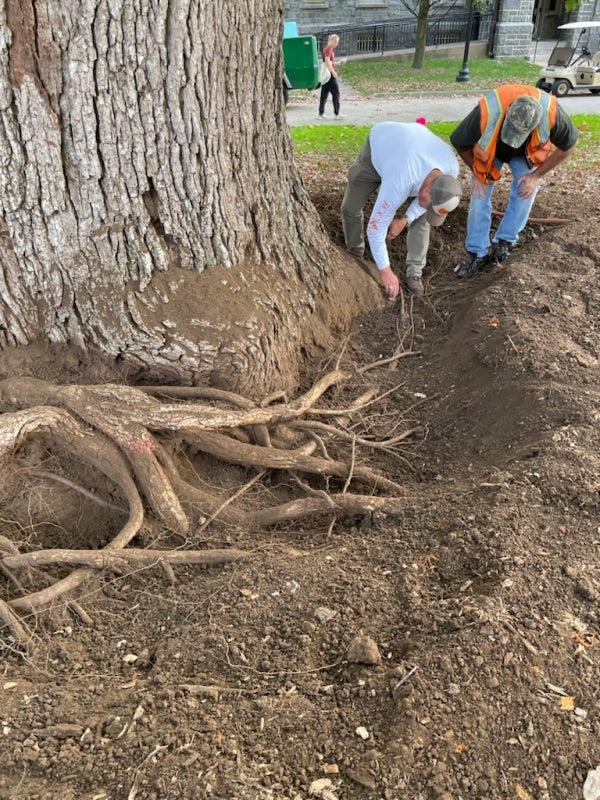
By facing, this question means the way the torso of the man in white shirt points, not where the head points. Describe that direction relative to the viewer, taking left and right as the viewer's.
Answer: facing the viewer and to the right of the viewer

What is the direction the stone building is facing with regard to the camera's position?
facing the viewer

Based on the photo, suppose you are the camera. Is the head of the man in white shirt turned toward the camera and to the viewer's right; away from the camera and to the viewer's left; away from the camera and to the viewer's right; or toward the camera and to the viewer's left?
toward the camera and to the viewer's right

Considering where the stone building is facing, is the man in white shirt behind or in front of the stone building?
in front

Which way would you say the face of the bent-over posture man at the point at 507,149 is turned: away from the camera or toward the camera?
toward the camera

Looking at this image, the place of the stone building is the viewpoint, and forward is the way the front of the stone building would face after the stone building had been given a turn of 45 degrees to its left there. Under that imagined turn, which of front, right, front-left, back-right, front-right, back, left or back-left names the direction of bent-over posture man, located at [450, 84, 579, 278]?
front-right

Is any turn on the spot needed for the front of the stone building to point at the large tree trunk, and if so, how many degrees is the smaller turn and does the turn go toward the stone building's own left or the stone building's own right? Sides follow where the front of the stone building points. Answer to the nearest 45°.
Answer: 0° — it already faces it

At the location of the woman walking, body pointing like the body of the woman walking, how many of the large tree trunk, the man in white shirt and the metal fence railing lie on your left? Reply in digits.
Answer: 1

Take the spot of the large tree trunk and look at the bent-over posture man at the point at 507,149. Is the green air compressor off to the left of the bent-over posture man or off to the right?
left

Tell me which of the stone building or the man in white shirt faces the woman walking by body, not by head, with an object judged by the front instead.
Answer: the stone building

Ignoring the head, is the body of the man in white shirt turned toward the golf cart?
no
